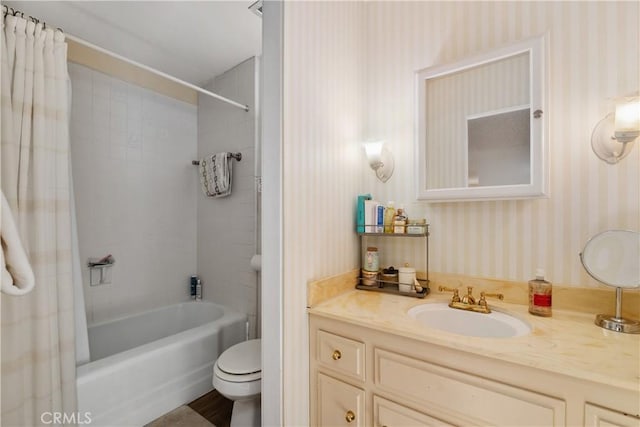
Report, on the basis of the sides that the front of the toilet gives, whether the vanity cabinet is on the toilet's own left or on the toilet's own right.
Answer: on the toilet's own left

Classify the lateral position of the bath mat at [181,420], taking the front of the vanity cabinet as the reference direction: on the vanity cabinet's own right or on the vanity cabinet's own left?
on the vanity cabinet's own right

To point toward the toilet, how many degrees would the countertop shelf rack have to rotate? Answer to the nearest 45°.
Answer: approximately 45° to its right

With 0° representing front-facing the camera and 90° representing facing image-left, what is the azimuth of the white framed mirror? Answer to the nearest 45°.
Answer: approximately 45°

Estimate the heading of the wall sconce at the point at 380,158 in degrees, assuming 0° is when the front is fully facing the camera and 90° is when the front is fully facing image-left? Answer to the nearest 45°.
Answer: approximately 45°

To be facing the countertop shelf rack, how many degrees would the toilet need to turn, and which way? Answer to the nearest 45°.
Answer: approximately 135° to its left
